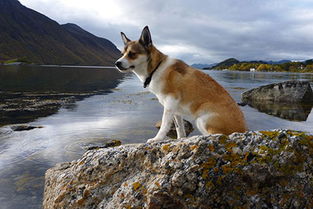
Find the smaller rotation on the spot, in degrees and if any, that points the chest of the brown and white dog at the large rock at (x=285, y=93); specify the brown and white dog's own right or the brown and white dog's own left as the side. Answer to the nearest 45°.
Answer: approximately 135° to the brown and white dog's own right

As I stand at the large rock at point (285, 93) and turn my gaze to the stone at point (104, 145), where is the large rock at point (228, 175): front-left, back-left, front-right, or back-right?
front-left

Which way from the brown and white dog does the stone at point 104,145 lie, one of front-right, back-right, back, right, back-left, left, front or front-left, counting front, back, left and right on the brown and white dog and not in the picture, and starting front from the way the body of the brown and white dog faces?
front-right

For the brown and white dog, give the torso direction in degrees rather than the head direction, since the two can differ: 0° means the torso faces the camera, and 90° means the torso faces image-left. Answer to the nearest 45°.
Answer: approximately 90°
